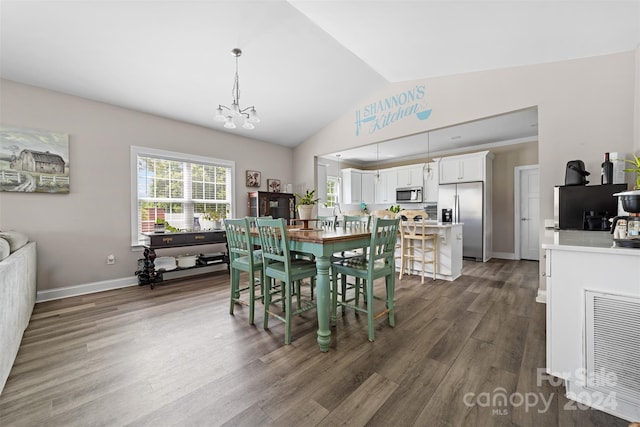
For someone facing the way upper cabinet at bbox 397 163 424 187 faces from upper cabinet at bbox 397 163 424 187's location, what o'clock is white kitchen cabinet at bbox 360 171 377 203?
The white kitchen cabinet is roughly at 2 o'clock from the upper cabinet.

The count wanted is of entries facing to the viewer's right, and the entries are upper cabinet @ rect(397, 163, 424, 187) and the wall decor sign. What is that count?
0

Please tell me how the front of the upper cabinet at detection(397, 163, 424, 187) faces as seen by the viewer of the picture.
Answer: facing the viewer and to the left of the viewer

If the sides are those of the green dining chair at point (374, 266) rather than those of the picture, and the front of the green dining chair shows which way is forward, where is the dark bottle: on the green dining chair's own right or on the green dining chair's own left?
on the green dining chair's own right

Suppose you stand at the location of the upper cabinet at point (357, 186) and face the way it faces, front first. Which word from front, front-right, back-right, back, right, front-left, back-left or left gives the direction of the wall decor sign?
front-right

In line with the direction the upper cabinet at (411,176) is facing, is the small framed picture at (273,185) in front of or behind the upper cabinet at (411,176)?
in front

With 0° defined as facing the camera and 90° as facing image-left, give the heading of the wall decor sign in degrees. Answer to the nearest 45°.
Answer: approximately 45°

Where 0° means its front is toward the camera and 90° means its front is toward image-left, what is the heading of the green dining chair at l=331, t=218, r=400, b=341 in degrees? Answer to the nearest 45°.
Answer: approximately 135°

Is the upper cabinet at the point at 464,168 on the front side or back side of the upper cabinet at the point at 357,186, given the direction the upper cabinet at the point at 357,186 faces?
on the front side

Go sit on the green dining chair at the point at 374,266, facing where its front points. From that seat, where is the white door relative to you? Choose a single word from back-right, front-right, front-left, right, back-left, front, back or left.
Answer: right

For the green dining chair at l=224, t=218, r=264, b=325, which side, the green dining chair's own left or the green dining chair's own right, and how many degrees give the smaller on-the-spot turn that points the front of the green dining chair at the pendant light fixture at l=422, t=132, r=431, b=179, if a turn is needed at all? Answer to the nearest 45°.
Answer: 0° — it already faces it

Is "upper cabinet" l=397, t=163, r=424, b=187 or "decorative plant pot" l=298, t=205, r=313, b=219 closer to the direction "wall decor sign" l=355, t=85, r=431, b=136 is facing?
the decorative plant pot

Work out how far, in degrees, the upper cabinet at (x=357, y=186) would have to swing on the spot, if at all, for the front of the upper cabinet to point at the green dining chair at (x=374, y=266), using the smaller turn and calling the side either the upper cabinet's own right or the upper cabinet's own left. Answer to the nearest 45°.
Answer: approximately 45° to the upper cabinet's own right
